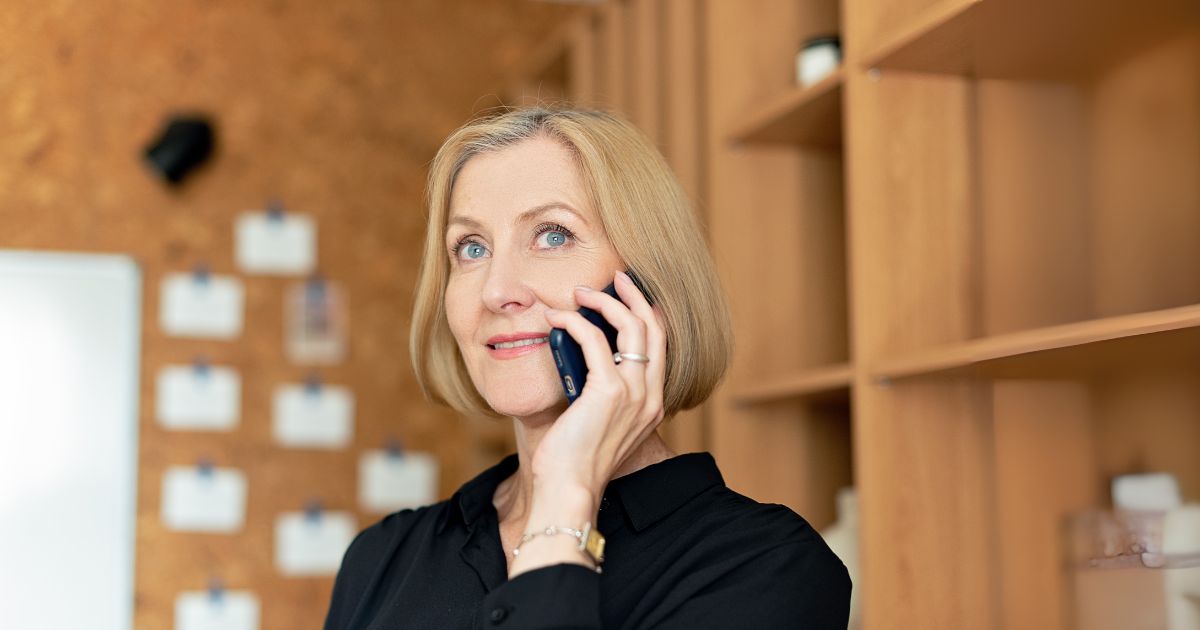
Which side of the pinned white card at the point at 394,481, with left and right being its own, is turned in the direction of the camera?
front

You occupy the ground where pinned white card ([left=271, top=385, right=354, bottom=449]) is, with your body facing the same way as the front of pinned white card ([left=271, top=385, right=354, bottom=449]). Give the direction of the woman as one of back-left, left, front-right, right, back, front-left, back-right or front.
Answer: front

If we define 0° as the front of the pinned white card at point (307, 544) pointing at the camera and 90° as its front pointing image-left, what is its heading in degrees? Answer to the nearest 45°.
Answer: approximately 0°

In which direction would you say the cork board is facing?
toward the camera

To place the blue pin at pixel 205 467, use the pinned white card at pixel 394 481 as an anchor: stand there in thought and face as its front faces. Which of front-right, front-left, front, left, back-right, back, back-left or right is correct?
right

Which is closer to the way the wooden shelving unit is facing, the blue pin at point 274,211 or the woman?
the woman

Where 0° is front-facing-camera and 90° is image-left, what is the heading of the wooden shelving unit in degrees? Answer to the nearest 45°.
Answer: approximately 45°

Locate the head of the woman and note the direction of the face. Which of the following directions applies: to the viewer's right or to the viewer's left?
to the viewer's left

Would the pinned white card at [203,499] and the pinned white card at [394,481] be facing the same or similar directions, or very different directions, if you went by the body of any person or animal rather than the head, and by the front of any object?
same or similar directions

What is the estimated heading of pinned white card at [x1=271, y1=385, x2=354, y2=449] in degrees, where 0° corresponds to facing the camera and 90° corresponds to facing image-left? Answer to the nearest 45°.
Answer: approximately 0°
